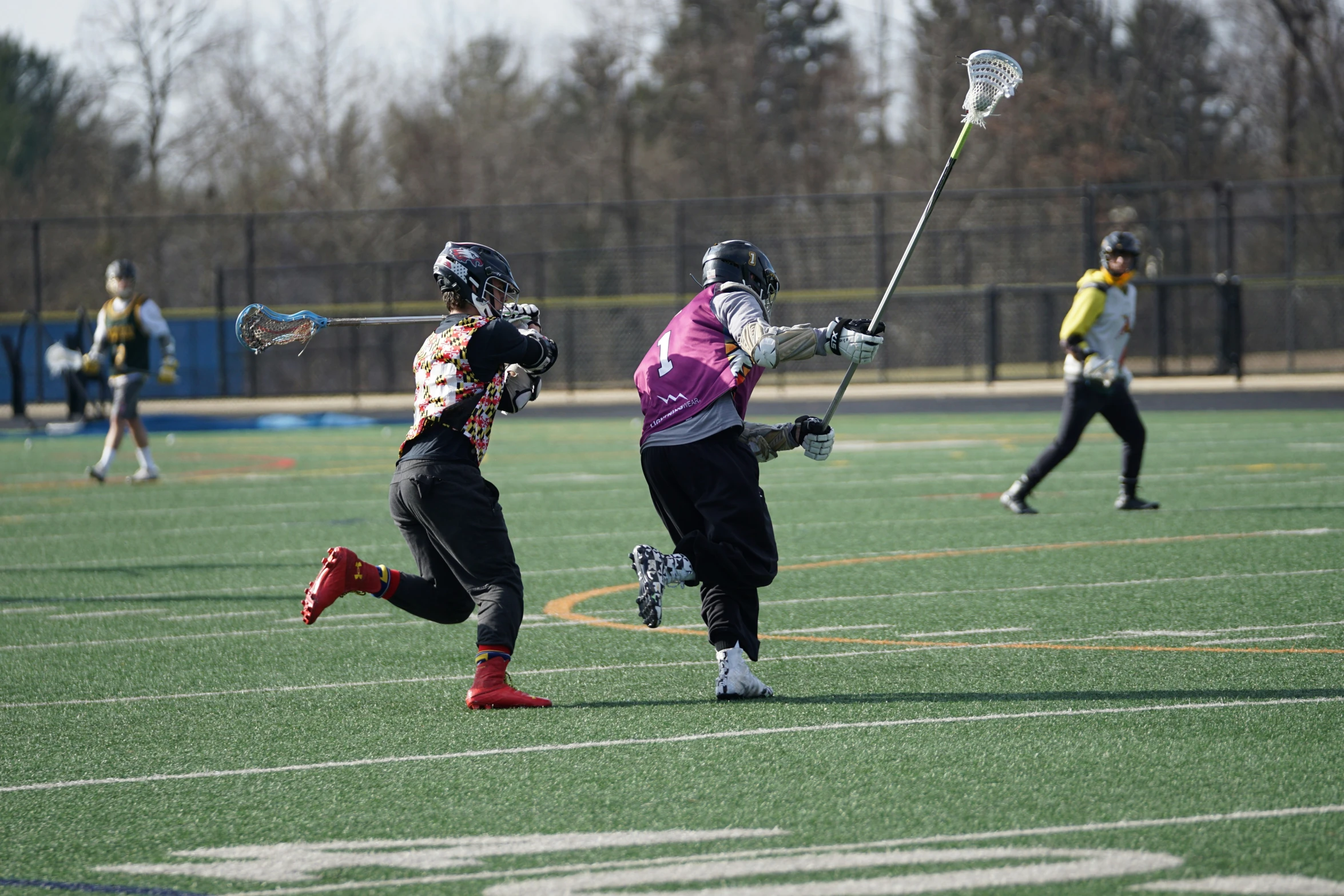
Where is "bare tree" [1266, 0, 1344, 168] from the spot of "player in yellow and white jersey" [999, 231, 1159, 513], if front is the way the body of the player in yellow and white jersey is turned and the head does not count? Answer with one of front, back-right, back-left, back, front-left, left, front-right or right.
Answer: back-left

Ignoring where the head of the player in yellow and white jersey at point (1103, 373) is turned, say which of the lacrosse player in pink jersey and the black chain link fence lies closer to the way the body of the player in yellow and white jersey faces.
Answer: the lacrosse player in pink jersey

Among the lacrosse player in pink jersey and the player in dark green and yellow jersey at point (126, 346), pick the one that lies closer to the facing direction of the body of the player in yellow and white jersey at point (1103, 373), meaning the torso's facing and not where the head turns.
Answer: the lacrosse player in pink jersey

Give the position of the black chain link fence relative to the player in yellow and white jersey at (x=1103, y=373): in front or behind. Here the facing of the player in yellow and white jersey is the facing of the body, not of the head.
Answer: behind

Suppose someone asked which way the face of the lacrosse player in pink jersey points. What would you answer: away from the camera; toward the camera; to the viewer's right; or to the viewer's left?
to the viewer's right

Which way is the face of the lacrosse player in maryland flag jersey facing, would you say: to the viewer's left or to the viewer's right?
to the viewer's right

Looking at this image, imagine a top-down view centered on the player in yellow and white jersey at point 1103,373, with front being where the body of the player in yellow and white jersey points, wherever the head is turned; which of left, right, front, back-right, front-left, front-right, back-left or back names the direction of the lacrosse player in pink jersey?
front-right

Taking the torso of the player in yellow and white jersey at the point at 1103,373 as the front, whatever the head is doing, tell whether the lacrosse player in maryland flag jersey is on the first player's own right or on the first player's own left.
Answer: on the first player's own right

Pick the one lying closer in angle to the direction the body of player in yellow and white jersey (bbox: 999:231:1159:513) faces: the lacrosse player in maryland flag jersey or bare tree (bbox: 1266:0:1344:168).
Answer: the lacrosse player in maryland flag jersey

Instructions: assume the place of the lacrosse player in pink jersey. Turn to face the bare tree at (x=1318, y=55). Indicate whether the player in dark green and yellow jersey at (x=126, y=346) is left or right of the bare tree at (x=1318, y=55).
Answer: left
